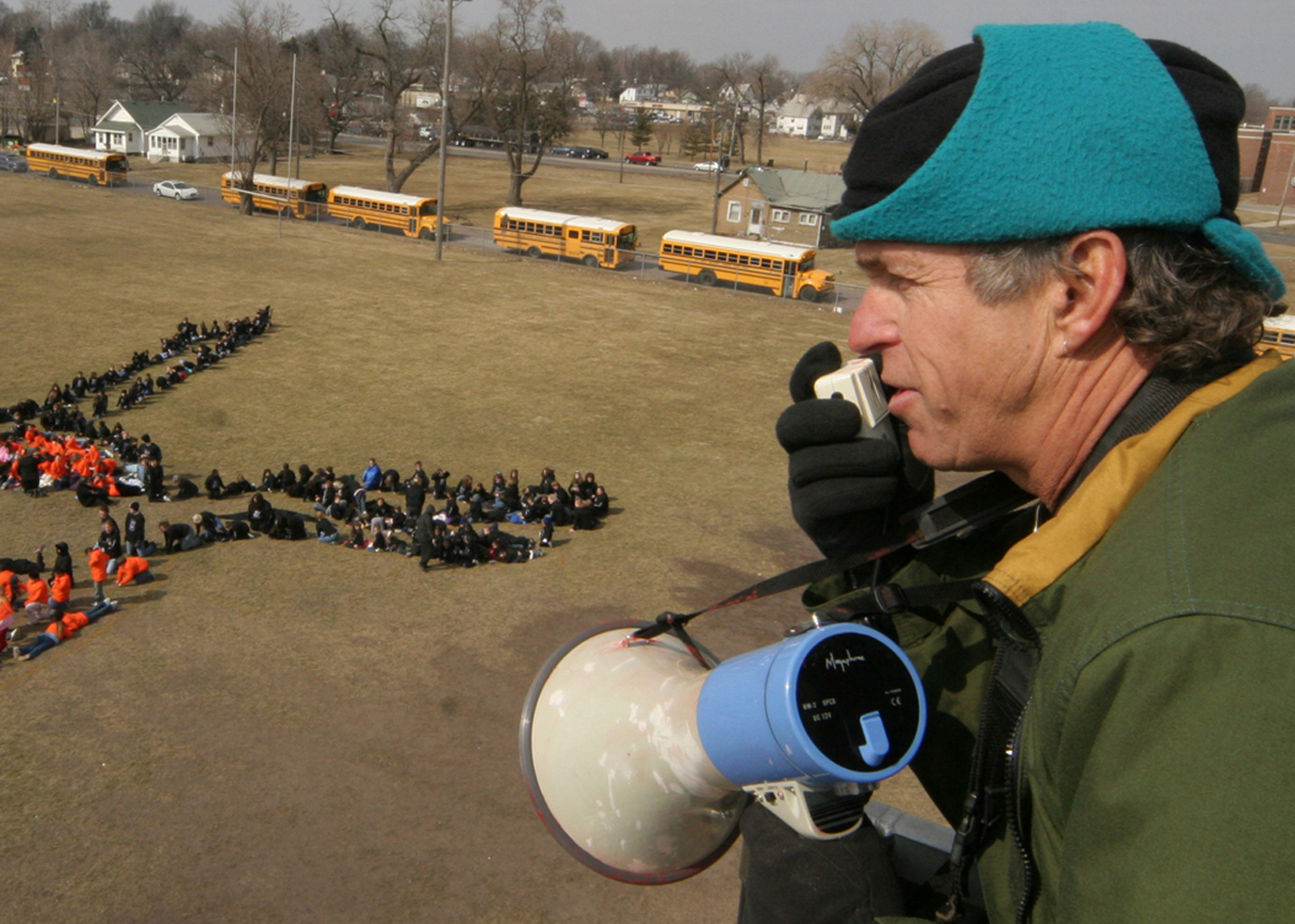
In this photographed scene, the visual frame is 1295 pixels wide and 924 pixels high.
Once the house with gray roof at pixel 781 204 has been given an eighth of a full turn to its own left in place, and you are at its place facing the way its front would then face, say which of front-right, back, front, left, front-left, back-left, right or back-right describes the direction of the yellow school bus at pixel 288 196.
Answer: back-right

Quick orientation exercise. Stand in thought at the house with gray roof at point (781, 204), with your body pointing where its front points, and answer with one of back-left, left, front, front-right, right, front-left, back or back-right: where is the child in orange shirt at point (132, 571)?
front

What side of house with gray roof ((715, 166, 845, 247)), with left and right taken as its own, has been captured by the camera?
front

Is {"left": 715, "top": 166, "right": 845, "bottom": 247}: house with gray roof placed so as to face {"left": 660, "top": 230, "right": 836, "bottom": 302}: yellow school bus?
yes

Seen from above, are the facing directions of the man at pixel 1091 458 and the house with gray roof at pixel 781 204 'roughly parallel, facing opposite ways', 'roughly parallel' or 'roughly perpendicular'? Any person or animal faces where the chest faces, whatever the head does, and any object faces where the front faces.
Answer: roughly perpendicular

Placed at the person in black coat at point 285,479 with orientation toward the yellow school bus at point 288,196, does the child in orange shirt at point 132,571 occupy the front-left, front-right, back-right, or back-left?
back-left

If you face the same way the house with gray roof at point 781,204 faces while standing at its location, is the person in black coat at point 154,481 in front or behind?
in front

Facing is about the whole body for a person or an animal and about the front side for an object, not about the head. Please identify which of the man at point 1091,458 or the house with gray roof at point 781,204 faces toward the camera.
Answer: the house with gray roof

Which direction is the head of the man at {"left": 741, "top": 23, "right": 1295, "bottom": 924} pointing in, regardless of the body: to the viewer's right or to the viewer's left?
to the viewer's left

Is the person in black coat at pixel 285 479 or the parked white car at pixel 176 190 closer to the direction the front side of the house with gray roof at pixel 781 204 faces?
the person in black coat

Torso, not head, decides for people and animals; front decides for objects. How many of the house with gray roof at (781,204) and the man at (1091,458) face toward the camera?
1

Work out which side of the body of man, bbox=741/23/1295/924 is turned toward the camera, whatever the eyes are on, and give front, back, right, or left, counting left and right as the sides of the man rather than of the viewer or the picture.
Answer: left
